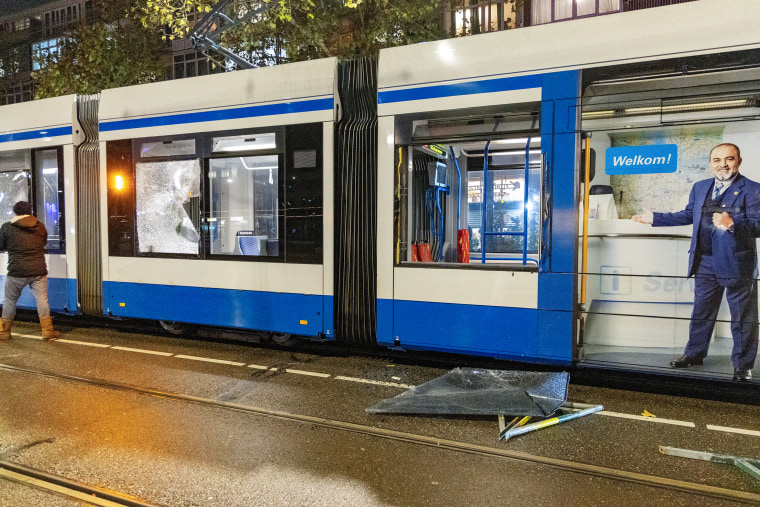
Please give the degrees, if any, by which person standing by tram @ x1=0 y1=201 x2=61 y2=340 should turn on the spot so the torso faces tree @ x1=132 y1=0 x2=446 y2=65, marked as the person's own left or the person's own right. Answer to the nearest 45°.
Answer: approximately 90° to the person's own right

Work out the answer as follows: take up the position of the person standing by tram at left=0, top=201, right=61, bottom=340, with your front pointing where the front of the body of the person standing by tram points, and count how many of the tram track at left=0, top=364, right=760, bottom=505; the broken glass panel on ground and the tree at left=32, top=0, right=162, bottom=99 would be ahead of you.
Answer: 1

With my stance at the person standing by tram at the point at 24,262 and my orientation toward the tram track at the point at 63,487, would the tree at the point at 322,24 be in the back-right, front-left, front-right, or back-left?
back-left

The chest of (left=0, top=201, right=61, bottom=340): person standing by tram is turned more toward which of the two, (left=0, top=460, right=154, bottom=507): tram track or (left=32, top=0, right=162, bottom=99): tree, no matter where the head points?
the tree

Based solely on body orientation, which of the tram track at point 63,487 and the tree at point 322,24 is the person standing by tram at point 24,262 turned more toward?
the tree

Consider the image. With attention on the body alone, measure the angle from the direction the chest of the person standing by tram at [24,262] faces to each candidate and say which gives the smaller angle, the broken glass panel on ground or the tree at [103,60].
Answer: the tree

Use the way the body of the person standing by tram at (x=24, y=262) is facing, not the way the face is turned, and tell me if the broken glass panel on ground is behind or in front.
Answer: behind

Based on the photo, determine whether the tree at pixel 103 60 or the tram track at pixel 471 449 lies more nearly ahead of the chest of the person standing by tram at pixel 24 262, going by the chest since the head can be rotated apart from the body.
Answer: the tree

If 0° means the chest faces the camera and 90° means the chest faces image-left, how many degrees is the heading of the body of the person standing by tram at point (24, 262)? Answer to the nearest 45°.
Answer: approximately 180°

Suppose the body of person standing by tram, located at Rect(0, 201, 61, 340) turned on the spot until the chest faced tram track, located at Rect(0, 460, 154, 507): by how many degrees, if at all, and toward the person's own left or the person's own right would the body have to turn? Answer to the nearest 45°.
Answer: approximately 180°

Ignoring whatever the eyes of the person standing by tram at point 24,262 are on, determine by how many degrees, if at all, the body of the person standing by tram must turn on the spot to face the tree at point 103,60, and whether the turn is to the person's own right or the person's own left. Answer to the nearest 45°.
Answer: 0° — they already face it

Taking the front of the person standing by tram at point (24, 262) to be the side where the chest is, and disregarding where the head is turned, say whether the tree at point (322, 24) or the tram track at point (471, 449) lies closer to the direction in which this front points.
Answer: the tree
